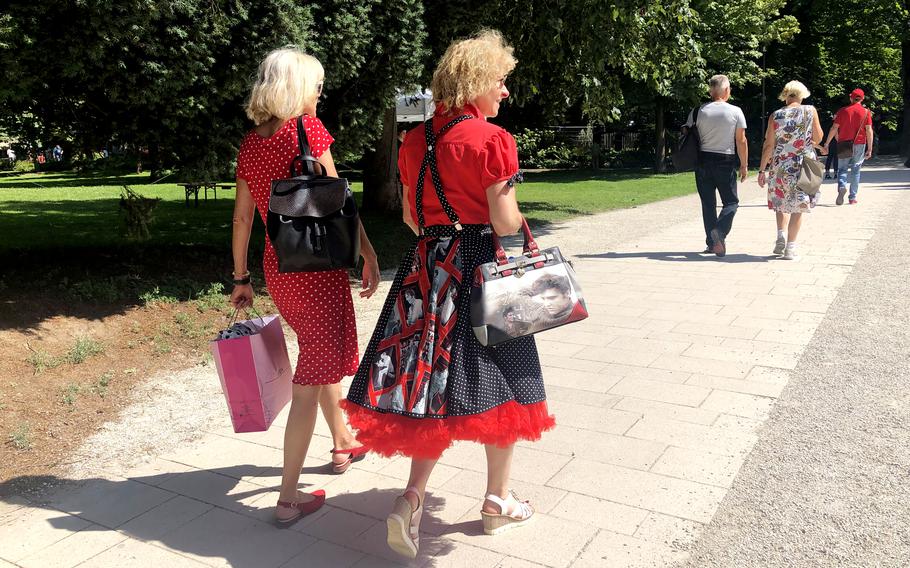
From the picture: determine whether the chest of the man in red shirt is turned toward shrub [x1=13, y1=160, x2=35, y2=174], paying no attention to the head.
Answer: no

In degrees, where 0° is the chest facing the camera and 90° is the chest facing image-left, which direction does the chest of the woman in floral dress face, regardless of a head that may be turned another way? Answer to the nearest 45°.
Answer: approximately 180°

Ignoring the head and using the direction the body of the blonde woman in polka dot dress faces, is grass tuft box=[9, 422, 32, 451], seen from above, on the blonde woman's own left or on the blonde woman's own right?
on the blonde woman's own left

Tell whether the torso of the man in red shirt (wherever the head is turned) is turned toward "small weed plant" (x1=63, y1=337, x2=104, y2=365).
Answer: no

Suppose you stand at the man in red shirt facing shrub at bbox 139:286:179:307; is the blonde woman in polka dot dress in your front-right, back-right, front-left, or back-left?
front-left

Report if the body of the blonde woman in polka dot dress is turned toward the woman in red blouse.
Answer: no

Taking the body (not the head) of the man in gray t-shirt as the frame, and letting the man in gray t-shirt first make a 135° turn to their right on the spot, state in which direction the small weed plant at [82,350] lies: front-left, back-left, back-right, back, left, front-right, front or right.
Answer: right

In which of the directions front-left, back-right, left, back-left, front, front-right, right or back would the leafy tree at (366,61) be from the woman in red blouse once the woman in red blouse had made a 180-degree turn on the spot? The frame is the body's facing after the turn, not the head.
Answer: back-right

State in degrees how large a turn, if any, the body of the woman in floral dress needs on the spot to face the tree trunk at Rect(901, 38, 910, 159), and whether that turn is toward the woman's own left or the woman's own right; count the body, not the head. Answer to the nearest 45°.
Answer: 0° — they already face it

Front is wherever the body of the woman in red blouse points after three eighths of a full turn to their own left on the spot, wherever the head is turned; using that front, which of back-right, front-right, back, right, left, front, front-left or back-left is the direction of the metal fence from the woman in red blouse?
right

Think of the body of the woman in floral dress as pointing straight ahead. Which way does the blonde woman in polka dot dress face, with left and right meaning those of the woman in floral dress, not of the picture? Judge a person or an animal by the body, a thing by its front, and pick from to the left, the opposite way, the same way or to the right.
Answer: the same way

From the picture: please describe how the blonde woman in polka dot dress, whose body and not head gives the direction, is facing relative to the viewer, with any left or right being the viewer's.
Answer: facing away from the viewer and to the right of the viewer

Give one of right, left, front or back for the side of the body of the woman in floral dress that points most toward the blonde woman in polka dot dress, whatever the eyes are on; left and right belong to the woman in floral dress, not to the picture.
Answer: back

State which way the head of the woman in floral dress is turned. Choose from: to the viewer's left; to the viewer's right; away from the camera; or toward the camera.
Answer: away from the camera

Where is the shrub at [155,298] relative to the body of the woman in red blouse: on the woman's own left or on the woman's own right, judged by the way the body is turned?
on the woman's own left

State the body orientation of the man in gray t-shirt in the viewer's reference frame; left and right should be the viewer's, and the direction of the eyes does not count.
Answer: facing away from the viewer
